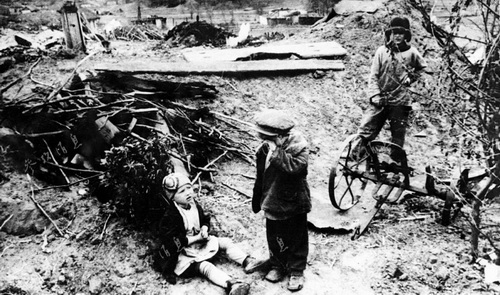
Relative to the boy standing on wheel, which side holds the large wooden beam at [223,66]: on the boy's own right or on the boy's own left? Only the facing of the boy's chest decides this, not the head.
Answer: on the boy's own right

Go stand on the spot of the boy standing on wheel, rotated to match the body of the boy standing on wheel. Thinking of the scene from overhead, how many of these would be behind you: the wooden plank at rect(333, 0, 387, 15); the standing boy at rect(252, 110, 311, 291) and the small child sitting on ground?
1

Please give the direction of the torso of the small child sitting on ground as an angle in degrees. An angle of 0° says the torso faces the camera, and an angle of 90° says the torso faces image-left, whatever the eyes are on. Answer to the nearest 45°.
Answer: approximately 315°

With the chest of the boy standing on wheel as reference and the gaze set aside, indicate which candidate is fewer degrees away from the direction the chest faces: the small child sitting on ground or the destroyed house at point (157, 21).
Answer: the small child sitting on ground

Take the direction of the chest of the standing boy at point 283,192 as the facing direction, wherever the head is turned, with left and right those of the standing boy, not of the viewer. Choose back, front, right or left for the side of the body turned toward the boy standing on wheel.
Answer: back

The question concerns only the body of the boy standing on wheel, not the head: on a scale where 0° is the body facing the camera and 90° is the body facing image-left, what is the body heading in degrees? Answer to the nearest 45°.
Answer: approximately 0°
